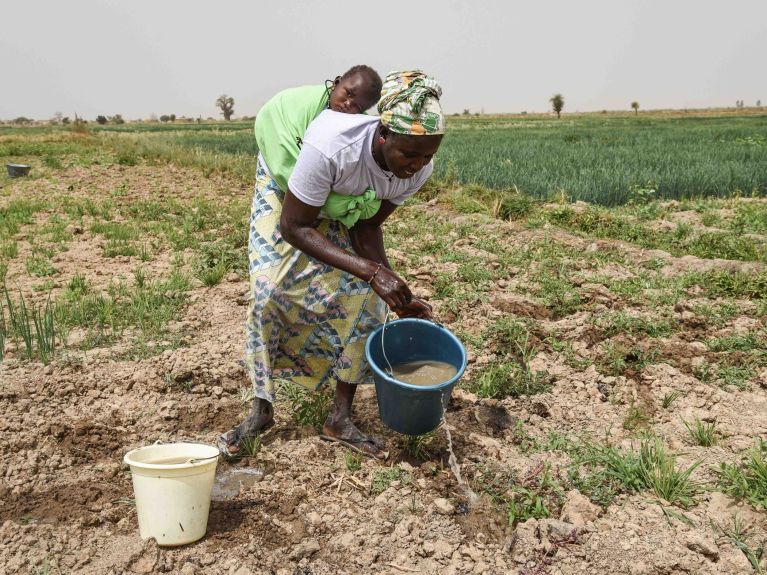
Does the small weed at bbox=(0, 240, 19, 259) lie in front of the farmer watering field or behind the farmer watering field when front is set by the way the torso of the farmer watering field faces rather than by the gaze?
behind

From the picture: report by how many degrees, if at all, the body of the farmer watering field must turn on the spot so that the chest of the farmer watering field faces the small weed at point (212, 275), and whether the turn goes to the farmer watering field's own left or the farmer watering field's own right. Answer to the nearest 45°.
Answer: approximately 135° to the farmer watering field's own left

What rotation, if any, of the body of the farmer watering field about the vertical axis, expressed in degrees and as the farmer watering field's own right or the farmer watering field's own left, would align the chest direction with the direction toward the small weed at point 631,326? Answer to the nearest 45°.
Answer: approximately 90° to the farmer watering field's own left

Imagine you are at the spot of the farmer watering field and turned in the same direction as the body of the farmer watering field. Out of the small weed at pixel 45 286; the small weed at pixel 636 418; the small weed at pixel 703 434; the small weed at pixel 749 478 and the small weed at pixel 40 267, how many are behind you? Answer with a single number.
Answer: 2

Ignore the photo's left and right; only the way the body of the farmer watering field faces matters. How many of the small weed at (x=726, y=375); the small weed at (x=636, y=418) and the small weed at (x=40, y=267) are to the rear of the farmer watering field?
1

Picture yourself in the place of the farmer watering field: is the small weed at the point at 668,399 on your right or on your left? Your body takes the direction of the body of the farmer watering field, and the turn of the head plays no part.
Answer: on your left

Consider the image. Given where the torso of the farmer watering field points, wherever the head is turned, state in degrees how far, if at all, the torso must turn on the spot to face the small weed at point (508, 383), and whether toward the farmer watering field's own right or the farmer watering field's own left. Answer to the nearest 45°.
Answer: approximately 90° to the farmer watering field's own left

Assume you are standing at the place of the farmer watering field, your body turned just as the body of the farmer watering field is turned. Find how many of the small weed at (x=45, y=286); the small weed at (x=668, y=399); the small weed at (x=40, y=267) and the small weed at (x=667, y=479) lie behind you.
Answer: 2

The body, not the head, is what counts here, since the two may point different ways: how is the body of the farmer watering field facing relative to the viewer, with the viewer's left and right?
facing the viewer and to the right of the viewer

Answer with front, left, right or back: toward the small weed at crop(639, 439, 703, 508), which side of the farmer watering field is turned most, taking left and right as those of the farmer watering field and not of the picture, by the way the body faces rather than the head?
front

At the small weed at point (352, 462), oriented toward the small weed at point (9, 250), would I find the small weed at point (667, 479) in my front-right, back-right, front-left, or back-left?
back-right
